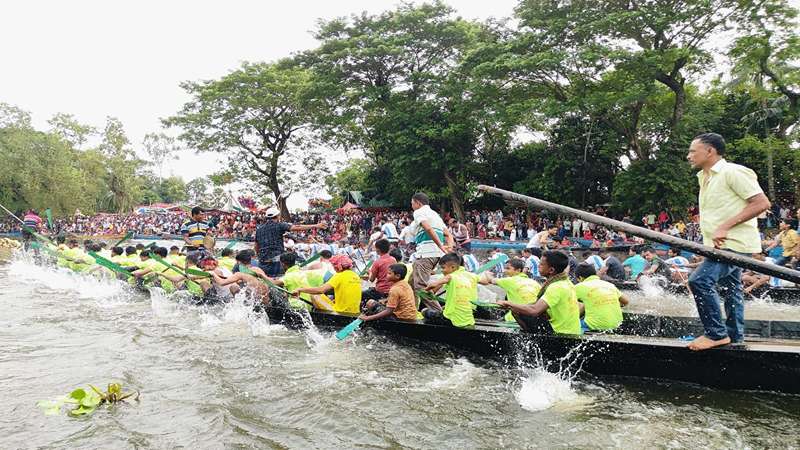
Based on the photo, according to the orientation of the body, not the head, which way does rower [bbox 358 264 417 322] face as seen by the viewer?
to the viewer's left

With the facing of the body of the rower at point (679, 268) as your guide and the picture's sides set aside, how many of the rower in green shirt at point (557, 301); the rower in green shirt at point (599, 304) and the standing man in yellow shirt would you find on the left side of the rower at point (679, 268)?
3

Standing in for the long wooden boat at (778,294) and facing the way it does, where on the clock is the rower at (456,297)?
The rower is roughly at 10 o'clock from the long wooden boat.

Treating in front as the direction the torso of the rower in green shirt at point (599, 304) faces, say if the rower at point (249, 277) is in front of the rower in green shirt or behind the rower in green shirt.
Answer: in front

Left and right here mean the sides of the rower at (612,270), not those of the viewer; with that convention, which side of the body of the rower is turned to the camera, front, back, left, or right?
left

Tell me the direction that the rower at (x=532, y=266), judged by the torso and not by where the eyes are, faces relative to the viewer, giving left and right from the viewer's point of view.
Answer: facing to the left of the viewer

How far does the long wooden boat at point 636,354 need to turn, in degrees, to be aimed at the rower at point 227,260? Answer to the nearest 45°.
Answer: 0° — it already faces them

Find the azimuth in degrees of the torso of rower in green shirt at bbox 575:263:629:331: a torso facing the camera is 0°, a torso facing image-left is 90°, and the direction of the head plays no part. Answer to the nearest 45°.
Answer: approximately 135°

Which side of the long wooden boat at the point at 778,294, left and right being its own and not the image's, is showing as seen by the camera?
left

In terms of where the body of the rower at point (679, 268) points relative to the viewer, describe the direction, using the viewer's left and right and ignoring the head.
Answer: facing to the left of the viewer

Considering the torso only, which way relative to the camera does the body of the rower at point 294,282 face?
to the viewer's left

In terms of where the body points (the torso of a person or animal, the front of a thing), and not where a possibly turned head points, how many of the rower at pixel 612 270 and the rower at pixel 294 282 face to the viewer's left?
2

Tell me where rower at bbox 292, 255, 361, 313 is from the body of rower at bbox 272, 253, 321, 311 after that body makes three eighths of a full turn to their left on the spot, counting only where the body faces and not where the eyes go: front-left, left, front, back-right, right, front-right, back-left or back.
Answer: front

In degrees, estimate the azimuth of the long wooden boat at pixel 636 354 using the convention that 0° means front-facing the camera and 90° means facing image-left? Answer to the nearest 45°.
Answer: approximately 135°

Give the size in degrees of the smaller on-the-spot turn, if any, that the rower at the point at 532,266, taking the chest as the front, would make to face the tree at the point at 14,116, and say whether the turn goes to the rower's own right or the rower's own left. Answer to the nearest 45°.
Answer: approximately 45° to the rower's own right
